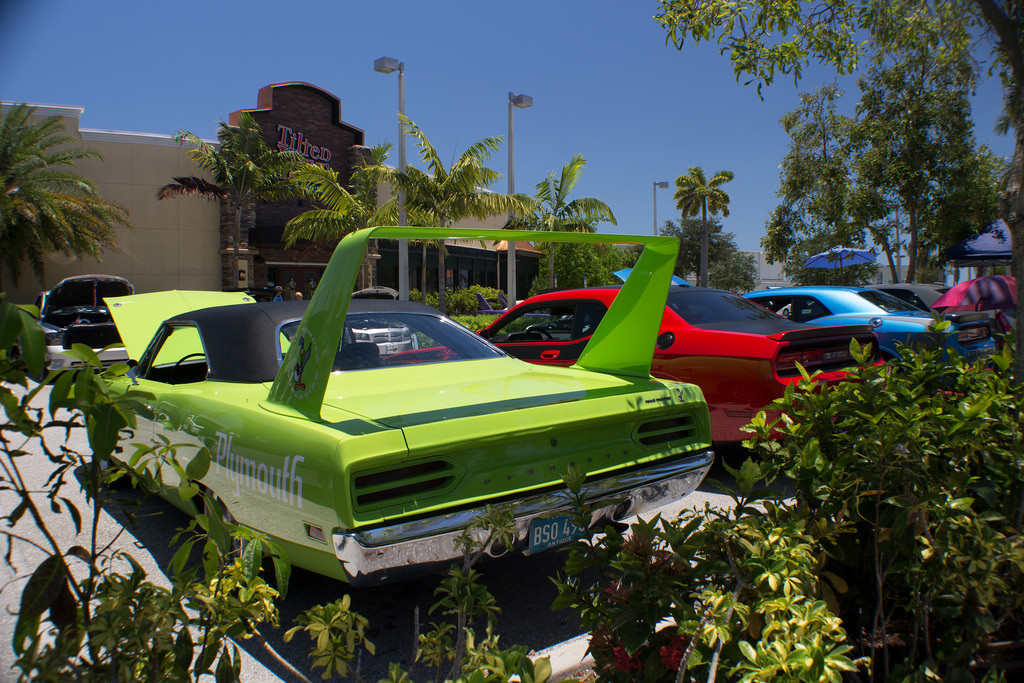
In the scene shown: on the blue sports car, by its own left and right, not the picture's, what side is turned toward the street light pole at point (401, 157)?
front

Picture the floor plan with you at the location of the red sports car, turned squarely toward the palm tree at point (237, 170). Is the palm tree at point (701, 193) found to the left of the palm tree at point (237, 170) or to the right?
right

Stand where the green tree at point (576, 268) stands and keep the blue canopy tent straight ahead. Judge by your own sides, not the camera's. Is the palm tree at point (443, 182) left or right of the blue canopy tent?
right

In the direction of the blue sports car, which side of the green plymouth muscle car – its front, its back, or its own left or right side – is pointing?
right

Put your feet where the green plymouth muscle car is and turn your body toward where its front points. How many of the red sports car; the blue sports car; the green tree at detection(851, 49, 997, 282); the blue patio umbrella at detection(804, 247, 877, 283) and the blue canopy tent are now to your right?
5

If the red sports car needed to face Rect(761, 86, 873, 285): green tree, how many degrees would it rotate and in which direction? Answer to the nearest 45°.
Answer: approximately 45° to its right

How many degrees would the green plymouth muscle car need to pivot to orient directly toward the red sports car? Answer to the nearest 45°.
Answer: approximately 90° to its right

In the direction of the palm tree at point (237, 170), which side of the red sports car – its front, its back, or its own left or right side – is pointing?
front

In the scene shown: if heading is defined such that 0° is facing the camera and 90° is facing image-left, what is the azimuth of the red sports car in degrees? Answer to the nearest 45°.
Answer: approximately 135°

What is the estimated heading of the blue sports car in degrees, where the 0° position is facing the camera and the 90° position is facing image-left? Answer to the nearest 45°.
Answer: approximately 135°
